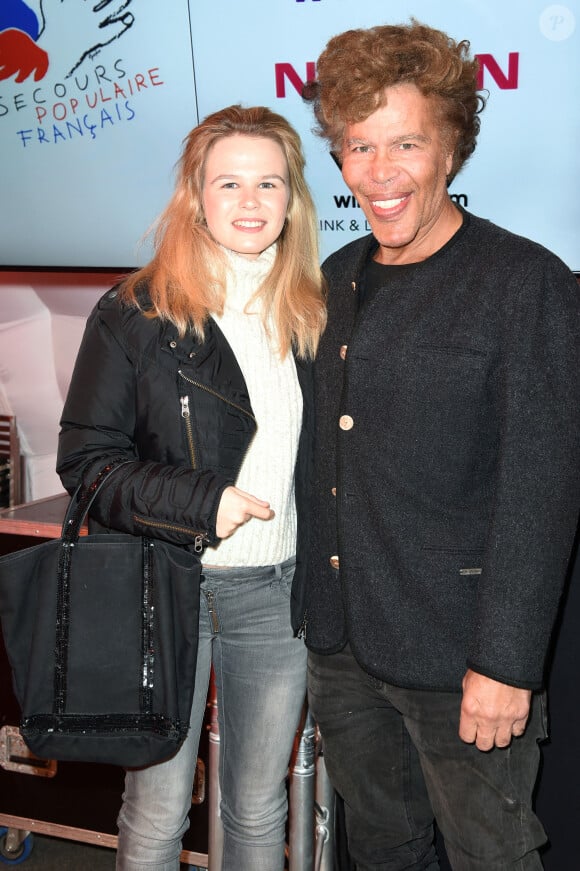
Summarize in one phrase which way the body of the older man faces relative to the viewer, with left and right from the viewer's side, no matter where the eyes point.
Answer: facing the viewer and to the left of the viewer
